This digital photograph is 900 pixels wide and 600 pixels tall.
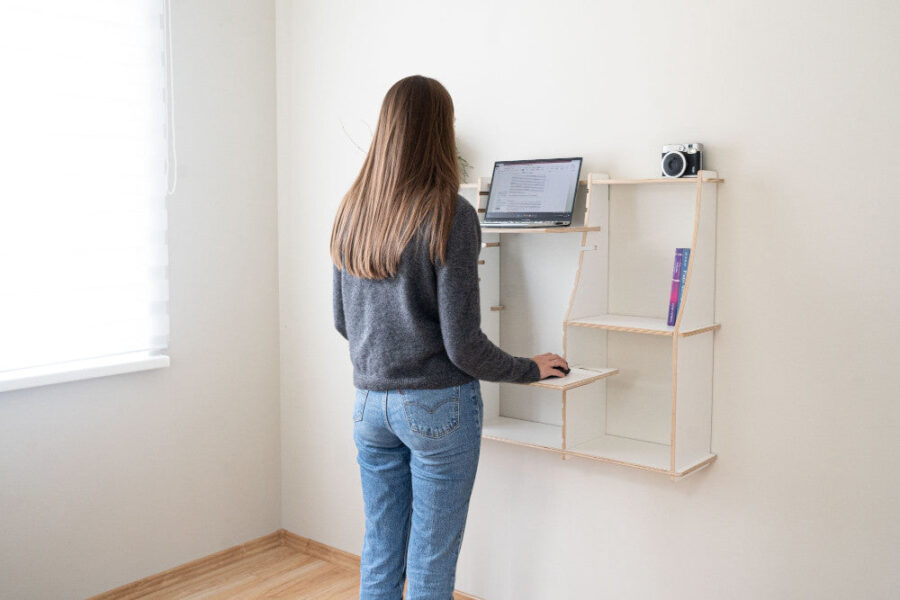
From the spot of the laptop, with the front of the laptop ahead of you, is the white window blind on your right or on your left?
on your right

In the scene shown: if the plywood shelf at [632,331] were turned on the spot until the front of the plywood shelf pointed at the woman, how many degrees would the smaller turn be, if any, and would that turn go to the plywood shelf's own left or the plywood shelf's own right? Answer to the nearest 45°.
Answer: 0° — it already faces them

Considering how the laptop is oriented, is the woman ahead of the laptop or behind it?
ahead

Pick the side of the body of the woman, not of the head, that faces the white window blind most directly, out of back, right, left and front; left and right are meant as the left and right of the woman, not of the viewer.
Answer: left

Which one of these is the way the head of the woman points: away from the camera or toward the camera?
away from the camera

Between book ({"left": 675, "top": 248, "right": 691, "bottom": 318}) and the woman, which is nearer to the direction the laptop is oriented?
the woman

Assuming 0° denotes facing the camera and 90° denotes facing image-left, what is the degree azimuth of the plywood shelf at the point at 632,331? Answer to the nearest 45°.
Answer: approximately 45°

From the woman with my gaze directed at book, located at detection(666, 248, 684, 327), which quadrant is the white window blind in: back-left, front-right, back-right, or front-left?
back-left

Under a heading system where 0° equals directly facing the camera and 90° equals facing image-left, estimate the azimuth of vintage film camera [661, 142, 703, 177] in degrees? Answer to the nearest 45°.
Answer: approximately 45°

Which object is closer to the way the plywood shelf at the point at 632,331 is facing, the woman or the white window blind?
the woman

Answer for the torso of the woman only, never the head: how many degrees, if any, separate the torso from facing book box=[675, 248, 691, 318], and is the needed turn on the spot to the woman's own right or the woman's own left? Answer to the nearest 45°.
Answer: approximately 45° to the woman's own right

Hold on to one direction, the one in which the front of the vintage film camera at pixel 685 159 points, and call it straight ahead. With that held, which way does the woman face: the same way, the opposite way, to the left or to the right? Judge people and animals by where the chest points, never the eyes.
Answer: the opposite way

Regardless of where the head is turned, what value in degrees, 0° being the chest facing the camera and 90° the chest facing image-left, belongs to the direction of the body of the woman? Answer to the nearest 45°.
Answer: approximately 225°
